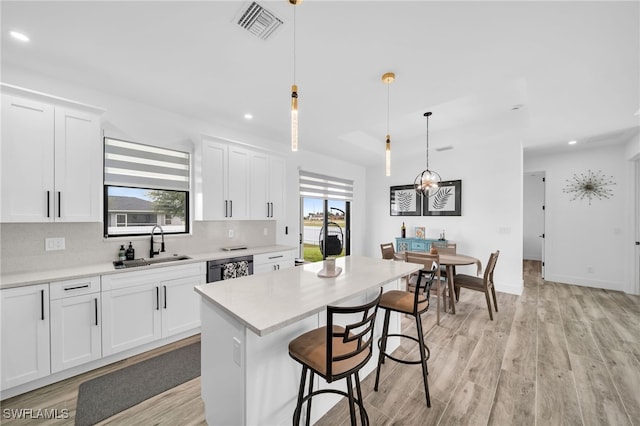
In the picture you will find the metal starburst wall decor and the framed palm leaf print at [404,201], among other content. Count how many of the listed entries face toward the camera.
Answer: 2

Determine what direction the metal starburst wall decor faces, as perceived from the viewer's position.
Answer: facing the viewer

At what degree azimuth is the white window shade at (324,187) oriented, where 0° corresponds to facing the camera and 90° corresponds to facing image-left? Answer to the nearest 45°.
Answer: approximately 315°

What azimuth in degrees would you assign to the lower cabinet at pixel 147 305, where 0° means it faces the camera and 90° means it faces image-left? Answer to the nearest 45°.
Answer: approximately 315°

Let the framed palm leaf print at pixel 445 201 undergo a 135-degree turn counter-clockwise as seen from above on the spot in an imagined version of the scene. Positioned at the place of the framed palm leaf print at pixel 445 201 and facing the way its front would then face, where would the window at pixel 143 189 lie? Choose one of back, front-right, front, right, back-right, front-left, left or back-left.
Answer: back

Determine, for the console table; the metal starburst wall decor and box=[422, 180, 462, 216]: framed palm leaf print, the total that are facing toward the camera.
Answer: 3

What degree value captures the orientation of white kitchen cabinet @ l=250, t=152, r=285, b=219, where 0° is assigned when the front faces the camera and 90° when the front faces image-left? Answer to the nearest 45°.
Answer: approximately 315°

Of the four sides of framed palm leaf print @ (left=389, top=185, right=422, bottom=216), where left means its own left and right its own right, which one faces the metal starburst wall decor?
left

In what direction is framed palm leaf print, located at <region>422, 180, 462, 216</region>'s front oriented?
toward the camera

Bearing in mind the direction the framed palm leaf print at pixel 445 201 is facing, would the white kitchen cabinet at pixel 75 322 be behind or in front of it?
in front

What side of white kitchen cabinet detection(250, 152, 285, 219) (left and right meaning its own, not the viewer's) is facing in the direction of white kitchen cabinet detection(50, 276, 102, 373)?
right

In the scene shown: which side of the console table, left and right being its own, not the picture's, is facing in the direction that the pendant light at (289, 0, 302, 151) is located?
front

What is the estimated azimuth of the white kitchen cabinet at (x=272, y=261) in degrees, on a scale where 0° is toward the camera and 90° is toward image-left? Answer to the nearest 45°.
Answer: approximately 315°

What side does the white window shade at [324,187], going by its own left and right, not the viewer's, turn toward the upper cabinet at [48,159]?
right

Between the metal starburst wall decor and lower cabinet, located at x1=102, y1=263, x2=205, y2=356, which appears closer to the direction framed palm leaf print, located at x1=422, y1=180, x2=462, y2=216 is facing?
the lower cabinet

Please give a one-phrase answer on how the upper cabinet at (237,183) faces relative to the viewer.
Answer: facing the viewer and to the right of the viewer

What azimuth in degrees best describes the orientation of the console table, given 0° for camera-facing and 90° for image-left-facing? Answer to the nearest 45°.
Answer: approximately 0°

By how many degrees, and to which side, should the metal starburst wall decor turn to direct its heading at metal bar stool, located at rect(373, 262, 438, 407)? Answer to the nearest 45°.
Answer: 0° — it already faces it

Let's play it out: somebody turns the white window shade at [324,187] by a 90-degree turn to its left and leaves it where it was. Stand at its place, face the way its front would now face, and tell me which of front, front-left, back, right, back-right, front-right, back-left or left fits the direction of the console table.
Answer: front-right
